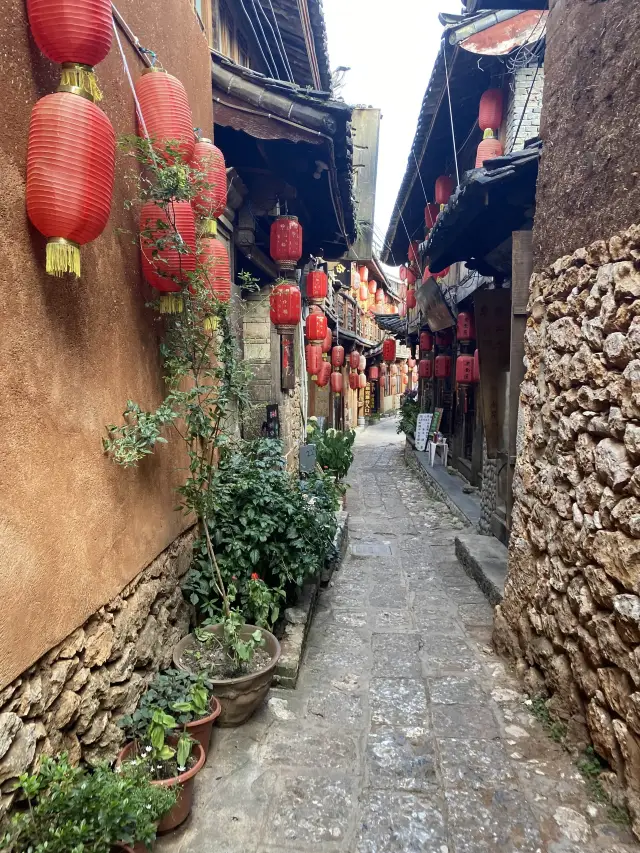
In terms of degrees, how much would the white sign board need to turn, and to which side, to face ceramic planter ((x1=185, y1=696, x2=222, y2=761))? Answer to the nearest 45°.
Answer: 0° — it already faces it

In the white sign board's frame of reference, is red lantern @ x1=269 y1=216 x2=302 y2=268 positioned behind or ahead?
ahead

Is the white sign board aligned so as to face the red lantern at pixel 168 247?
yes

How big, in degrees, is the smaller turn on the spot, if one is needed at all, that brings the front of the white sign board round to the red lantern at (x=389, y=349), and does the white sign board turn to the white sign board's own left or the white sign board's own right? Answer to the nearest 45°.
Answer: approximately 180°

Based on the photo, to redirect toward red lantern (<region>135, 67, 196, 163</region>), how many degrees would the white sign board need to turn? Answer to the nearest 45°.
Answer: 0° — it already faces it

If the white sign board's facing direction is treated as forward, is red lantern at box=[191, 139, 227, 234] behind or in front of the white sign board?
in front

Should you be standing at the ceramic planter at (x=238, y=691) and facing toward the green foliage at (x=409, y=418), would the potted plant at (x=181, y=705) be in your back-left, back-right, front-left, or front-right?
back-left

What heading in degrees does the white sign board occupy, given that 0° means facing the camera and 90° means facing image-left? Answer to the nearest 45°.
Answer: approximately 0°

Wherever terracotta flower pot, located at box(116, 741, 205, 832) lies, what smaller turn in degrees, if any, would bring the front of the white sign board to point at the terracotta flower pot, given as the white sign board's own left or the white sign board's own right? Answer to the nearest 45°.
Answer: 0° — it already faces it
